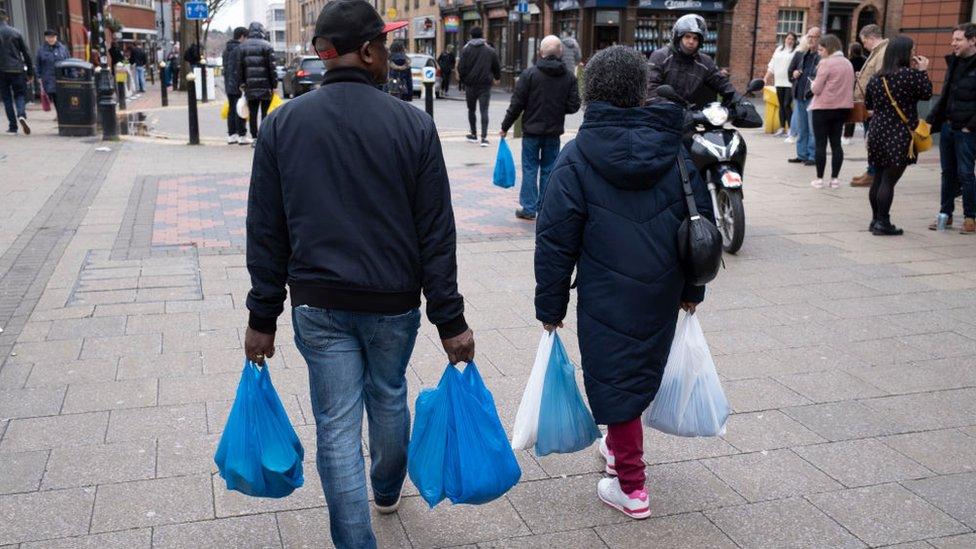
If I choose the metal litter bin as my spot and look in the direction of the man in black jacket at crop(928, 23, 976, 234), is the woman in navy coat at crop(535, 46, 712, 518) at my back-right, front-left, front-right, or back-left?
front-right

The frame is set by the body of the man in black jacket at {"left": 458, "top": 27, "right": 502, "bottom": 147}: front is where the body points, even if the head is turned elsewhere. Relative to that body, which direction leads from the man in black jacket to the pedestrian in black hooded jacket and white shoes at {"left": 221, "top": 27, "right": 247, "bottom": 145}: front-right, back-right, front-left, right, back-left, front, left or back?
left

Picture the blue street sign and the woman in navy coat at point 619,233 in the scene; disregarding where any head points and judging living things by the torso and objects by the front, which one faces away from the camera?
the woman in navy coat

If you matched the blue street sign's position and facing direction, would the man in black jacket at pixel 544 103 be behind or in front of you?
in front

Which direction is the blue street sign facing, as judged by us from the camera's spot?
facing the viewer

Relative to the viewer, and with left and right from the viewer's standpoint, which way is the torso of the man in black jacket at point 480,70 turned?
facing away from the viewer

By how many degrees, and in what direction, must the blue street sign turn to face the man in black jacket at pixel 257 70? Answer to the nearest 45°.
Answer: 0° — it already faces them

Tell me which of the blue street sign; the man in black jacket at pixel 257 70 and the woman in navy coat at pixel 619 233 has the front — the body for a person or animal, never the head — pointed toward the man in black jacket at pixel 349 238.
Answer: the blue street sign

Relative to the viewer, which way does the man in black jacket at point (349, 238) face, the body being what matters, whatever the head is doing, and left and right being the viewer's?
facing away from the viewer

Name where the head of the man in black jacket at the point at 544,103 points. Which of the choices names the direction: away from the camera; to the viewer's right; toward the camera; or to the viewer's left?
away from the camera

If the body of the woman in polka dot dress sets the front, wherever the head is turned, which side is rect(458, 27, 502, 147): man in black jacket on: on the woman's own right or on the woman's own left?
on the woman's own left

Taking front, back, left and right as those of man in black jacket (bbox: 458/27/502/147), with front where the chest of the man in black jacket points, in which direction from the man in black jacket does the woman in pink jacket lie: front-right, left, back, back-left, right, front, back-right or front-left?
back-right

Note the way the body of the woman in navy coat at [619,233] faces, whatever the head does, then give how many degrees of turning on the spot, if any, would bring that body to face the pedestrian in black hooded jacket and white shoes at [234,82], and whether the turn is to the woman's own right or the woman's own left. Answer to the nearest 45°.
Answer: approximately 45° to the woman's own left

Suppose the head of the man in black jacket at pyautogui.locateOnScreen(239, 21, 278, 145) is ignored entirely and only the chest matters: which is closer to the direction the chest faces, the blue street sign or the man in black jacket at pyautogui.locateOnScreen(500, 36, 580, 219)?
the blue street sign

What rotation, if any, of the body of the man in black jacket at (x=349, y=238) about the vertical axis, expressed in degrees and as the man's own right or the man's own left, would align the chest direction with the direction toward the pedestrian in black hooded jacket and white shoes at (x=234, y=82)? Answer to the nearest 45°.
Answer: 0° — they already face them

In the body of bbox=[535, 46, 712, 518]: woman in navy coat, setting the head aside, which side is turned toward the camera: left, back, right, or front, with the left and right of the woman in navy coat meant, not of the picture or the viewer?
back

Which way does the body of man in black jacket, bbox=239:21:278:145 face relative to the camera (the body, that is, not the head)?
away from the camera

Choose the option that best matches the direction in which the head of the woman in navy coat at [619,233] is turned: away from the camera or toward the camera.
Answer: away from the camera
